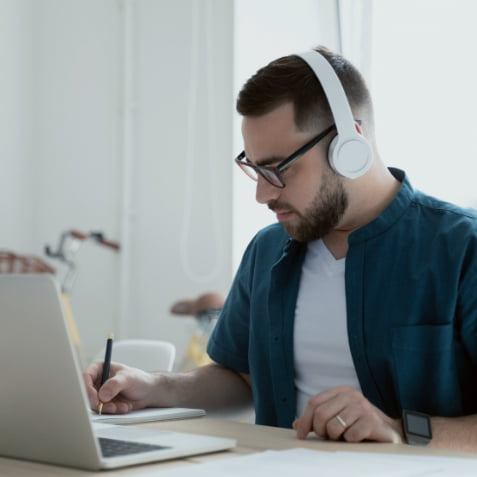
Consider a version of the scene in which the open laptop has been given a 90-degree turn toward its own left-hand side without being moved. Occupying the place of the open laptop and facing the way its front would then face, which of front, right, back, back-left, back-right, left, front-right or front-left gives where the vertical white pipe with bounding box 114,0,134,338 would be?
front-right

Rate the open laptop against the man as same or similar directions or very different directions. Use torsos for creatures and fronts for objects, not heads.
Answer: very different directions

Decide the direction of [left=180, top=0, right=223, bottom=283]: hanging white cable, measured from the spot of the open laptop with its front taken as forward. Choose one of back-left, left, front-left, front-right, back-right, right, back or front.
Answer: front-left

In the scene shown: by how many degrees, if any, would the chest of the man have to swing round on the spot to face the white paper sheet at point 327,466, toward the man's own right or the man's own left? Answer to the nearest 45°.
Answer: approximately 45° to the man's own left

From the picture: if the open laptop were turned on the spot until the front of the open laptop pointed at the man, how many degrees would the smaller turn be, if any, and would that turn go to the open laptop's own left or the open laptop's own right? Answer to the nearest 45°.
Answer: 0° — it already faces them

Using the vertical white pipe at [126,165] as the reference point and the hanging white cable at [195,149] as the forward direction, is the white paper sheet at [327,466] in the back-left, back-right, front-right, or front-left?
front-right

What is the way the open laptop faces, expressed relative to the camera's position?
facing away from the viewer and to the right of the viewer

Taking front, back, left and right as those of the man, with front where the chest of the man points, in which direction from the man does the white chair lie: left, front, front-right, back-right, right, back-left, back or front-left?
right

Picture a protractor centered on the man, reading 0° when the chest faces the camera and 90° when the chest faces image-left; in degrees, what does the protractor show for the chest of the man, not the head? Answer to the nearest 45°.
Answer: approximately 45°

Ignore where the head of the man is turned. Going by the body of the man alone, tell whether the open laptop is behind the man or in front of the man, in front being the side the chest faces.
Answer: in front

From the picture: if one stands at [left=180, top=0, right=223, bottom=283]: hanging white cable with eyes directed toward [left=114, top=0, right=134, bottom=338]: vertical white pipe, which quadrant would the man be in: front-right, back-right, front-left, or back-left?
back-left
